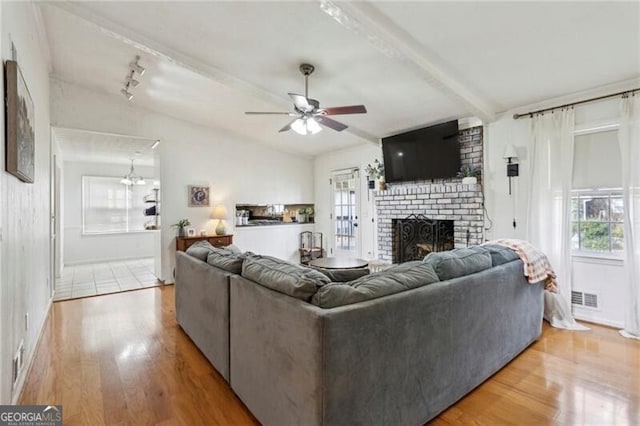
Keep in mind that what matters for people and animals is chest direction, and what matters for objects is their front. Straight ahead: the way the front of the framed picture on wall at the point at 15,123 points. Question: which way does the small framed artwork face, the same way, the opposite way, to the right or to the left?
to the right

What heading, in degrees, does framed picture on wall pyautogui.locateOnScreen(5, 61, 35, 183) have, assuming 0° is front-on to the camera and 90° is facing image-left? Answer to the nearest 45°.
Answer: approximately 270°

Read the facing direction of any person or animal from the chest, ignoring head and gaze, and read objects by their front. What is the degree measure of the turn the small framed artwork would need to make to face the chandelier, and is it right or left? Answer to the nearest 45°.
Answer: approximately 135° to its right

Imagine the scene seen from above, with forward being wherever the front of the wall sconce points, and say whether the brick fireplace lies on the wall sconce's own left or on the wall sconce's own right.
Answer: on the wall sconce's own right

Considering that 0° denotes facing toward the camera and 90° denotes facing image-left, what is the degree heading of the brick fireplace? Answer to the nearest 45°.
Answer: approximately 45°

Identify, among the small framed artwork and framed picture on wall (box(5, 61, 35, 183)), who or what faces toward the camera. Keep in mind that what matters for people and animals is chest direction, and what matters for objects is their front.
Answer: the small framed artwork

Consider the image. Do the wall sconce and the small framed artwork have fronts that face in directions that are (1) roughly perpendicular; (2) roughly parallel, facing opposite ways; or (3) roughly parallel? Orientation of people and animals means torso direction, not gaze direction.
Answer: roughly perpendicular

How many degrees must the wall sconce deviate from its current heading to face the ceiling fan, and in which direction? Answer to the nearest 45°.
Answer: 0° — it already faces it

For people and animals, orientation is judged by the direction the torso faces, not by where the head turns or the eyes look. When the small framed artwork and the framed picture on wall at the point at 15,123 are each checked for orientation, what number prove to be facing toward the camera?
1

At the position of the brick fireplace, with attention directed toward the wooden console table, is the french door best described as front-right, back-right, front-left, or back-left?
front-right

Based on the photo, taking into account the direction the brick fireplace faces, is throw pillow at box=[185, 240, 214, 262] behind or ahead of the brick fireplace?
ahead

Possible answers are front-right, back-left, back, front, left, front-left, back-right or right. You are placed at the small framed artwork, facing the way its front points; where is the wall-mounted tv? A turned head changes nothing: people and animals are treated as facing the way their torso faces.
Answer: front-left

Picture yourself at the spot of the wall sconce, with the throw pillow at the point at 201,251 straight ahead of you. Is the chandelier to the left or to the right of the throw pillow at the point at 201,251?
right

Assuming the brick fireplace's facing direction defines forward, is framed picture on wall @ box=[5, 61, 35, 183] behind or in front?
in front

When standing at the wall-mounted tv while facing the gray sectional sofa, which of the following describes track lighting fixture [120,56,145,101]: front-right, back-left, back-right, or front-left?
front-right

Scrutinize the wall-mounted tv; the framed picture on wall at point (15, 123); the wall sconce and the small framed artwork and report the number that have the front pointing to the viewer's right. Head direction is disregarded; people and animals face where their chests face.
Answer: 1

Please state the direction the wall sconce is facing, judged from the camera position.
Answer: facing the viewer and to the left of the viewer
